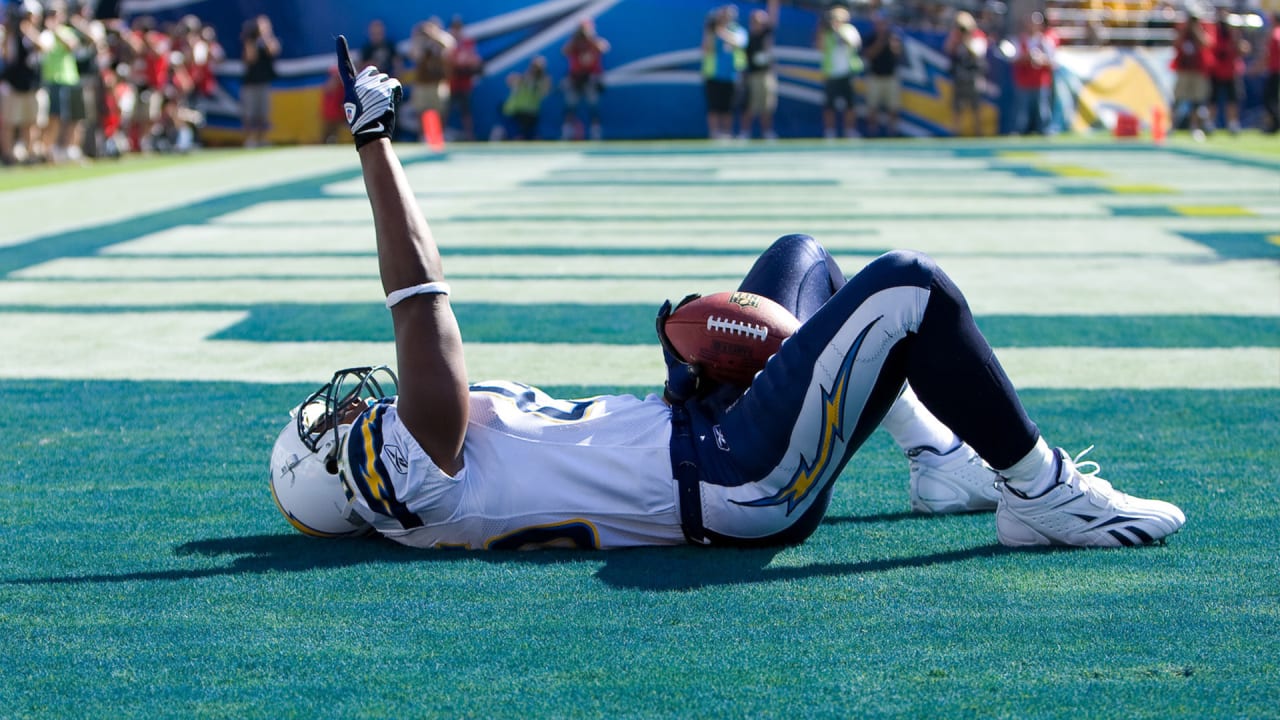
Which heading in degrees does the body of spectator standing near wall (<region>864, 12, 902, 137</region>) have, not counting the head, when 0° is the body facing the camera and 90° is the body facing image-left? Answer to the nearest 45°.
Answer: approximately 0°

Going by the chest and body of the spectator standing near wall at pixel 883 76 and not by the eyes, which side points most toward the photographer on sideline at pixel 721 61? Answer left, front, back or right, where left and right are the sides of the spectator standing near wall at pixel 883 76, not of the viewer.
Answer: right

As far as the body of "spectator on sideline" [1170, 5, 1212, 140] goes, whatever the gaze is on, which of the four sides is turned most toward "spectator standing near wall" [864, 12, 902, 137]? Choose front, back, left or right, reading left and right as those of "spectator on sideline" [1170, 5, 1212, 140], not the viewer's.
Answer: right

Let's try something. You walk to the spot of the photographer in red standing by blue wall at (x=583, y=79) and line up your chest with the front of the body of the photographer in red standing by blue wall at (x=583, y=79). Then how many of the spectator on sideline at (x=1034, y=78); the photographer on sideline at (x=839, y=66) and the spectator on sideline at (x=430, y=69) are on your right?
1

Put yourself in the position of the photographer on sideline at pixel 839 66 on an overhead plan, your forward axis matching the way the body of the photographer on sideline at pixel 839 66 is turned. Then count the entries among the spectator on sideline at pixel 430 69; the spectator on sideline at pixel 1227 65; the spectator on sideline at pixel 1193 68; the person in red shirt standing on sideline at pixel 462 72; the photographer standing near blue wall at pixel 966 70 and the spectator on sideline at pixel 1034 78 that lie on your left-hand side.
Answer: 4

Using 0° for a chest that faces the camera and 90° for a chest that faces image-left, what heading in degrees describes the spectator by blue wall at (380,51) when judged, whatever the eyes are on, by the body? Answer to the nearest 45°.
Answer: approximately 0°

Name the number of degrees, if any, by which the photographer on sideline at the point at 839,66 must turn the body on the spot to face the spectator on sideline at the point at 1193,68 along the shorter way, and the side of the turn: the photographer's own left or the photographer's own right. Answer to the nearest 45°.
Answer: approximately 90° to the photographer's own left

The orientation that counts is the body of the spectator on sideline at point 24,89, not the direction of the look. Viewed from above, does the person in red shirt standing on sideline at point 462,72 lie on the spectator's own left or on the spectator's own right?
on the spectator's own left

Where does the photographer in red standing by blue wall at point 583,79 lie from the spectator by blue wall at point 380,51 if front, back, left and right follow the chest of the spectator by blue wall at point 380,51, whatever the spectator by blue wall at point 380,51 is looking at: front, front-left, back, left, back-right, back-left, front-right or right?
left
